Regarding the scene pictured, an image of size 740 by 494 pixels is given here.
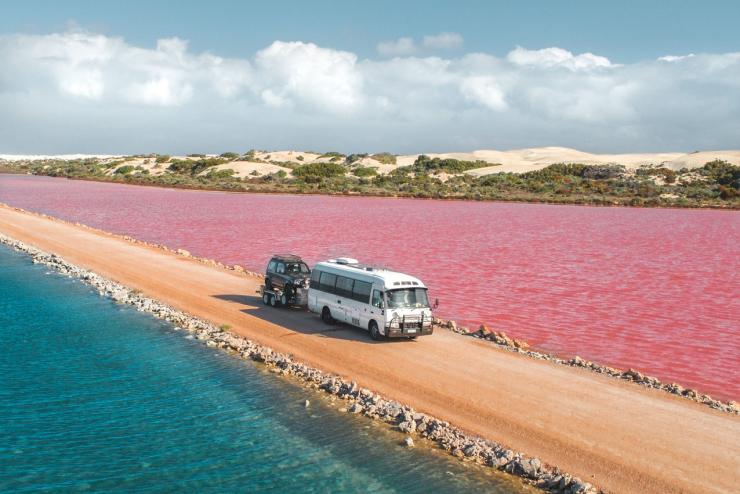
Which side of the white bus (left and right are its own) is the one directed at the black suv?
back

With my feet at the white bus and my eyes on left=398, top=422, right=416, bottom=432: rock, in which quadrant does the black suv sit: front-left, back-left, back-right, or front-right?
back-right

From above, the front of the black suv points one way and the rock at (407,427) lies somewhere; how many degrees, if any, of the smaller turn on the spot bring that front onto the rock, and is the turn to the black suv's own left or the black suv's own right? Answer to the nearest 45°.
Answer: approximately 45° to the black suv's own right

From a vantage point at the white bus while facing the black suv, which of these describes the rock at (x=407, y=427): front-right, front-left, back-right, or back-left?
back-left

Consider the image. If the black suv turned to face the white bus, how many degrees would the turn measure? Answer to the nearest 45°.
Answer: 0° — it already faces it

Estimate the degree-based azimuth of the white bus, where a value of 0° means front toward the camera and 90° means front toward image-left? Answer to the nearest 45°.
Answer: approximately 315°

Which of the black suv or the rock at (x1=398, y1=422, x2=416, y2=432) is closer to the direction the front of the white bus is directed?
the rock

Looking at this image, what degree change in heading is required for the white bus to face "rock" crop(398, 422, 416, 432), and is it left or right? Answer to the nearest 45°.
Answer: approximately 45° to its right

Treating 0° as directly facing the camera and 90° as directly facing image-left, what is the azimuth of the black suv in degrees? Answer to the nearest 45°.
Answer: approximately 315°
